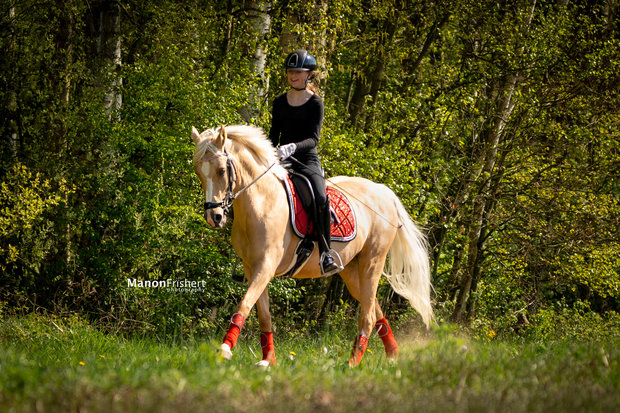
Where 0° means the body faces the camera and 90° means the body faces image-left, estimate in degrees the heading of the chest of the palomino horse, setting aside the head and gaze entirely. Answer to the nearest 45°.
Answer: approximately 45°

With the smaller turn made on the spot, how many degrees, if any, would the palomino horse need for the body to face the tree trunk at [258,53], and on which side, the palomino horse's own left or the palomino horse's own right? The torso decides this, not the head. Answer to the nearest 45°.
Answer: approximately 135° to the palomino horse's own right

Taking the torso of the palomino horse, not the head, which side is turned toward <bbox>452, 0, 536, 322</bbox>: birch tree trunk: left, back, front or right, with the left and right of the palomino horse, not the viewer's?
back

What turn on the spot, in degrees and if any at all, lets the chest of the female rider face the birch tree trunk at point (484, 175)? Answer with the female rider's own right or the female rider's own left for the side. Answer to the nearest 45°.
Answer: approximately 180°

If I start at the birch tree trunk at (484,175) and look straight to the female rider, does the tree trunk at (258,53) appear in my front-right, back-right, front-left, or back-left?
front-right

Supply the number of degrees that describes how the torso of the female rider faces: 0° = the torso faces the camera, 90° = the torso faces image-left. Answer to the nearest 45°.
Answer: approximately 45°

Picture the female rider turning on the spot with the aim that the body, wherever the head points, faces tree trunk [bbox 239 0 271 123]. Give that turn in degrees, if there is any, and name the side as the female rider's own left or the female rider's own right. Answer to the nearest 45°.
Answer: approximately 135° to the female rider's own right

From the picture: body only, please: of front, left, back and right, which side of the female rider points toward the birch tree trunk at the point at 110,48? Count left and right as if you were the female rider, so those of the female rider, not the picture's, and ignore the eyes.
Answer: right

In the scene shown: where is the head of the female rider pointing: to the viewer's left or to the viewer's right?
to the viewer's left

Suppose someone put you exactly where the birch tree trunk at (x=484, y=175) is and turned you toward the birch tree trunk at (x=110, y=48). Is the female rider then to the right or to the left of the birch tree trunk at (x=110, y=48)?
left

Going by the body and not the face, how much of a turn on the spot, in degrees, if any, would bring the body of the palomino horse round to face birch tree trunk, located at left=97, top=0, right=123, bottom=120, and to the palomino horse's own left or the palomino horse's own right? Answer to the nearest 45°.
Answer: approximately 90° to the palomino horse's own right
